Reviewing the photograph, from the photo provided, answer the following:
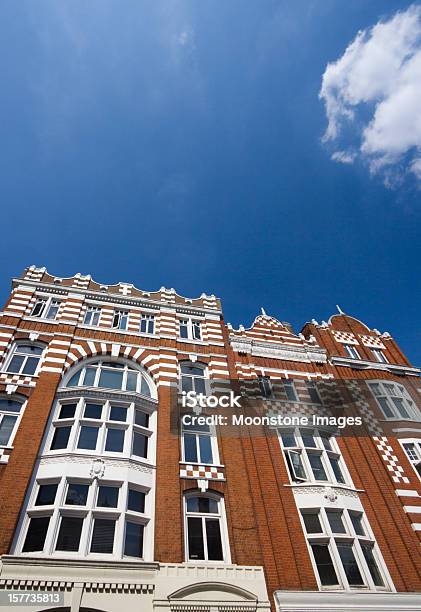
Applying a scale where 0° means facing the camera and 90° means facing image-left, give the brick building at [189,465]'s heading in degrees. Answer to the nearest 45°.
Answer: approximately 0°
